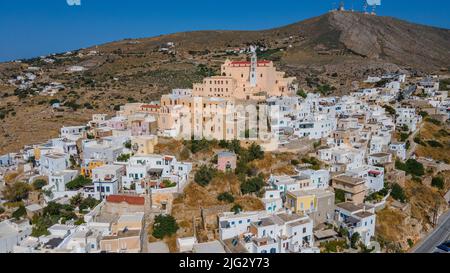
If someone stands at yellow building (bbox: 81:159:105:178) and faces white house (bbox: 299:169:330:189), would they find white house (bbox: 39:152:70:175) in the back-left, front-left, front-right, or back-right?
back-left

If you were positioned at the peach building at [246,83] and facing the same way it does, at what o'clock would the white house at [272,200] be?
The white house is roughly at 12 o'clock from the peach building.

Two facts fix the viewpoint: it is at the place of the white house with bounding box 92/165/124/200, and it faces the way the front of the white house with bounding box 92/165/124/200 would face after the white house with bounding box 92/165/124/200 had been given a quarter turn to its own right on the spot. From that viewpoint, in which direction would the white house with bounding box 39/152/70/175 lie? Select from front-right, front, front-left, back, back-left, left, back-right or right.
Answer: front-right

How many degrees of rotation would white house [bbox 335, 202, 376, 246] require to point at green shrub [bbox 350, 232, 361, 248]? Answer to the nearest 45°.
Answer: approximately 45° to its left

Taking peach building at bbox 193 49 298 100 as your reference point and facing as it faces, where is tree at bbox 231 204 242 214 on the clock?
The tree is roughly at 12 o'clock from the peach building.

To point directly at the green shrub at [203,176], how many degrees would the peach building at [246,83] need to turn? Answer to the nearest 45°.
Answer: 0° — it already faces it

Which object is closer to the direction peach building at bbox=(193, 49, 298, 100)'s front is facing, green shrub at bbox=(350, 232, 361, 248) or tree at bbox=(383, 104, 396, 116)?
the green shrub

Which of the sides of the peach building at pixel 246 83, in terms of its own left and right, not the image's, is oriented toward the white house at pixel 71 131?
right

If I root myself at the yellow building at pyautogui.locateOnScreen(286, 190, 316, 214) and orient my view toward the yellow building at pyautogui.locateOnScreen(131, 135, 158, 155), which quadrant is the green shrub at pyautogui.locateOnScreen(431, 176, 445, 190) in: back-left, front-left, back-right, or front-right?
back-right

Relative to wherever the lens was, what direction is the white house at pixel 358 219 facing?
facing the viewer and to the left of the viewer

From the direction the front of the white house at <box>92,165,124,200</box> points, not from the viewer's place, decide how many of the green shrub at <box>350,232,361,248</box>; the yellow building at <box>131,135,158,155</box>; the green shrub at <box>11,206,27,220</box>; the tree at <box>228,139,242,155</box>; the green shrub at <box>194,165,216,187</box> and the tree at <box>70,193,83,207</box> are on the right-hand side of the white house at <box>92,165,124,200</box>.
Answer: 2

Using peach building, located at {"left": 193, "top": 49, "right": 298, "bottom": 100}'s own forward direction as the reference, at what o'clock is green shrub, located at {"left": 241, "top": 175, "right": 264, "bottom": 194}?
The green shrub is roughly at 12 o'clock from the peach building.

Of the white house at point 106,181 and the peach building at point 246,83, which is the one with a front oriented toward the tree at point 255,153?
the peach building

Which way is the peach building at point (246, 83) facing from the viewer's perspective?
toward the camera

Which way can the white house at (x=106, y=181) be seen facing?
toward the camera

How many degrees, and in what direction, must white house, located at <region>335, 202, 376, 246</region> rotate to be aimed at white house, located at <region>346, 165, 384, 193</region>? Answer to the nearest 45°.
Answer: approximately 135° to its right

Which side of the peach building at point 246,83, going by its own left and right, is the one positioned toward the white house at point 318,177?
front

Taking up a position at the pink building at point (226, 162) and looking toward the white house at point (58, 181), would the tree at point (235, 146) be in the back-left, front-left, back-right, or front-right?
back-right

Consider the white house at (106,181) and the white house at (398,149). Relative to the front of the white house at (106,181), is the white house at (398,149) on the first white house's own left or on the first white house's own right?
on the first white house's own left
